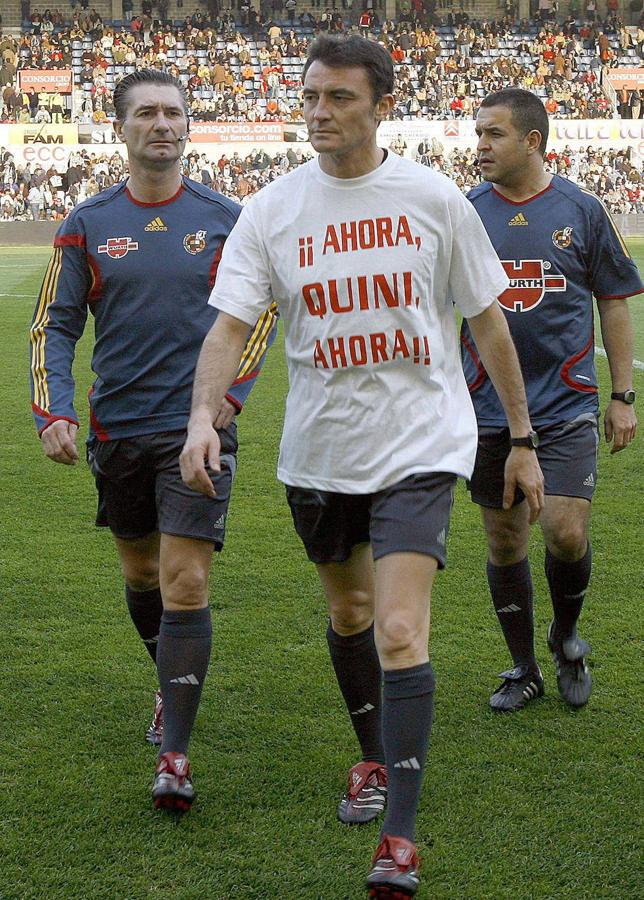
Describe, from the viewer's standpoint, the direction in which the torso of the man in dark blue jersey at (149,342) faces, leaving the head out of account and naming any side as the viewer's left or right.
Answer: facing the viewer

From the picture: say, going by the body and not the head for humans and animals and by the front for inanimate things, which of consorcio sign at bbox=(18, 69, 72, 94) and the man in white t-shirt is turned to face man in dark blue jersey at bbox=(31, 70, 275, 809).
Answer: the consorcio sign

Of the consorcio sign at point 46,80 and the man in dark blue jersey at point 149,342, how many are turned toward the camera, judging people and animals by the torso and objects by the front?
2

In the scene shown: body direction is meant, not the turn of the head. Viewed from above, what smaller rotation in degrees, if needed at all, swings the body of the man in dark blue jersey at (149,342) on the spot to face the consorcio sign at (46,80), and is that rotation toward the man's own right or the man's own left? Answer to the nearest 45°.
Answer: approximately 180°

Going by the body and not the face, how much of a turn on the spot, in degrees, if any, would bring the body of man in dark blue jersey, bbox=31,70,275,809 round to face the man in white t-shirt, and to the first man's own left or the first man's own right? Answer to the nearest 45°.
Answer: approximately 45° to the first man's own left

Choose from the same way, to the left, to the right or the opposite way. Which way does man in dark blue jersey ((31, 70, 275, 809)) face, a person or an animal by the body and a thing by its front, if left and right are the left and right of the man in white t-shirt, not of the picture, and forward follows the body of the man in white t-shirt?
the same way

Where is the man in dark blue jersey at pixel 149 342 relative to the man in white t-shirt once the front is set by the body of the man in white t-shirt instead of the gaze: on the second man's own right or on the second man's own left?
on the second man's own right

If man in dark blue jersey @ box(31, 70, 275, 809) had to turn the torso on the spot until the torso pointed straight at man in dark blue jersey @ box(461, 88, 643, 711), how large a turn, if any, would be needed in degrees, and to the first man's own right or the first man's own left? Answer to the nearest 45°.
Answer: approximately 90° to the first man's own left

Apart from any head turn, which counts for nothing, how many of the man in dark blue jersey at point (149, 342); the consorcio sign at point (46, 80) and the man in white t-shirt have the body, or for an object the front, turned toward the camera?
3

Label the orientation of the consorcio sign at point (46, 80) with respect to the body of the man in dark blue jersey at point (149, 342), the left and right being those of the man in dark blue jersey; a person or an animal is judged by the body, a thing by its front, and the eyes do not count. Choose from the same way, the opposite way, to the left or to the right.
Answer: the same way

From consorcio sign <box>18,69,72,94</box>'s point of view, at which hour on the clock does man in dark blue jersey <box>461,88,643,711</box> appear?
The man in dark blue jersey is roughly at 12 o'clock from the consorcio sign.

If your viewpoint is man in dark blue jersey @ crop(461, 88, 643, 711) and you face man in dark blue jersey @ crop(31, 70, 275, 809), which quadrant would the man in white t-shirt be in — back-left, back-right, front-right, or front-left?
front-left

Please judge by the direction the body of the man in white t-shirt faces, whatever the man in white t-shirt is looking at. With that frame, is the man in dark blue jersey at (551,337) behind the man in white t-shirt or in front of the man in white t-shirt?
behind

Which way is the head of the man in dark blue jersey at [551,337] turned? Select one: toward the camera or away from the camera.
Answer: toward the camera

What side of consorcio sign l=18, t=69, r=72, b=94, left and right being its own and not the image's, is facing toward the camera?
front

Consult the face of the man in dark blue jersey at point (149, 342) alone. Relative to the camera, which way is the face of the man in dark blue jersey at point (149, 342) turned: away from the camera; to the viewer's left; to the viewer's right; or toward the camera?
toward the camera

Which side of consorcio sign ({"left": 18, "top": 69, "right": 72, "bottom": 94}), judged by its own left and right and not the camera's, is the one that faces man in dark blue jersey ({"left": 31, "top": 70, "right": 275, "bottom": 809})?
front
